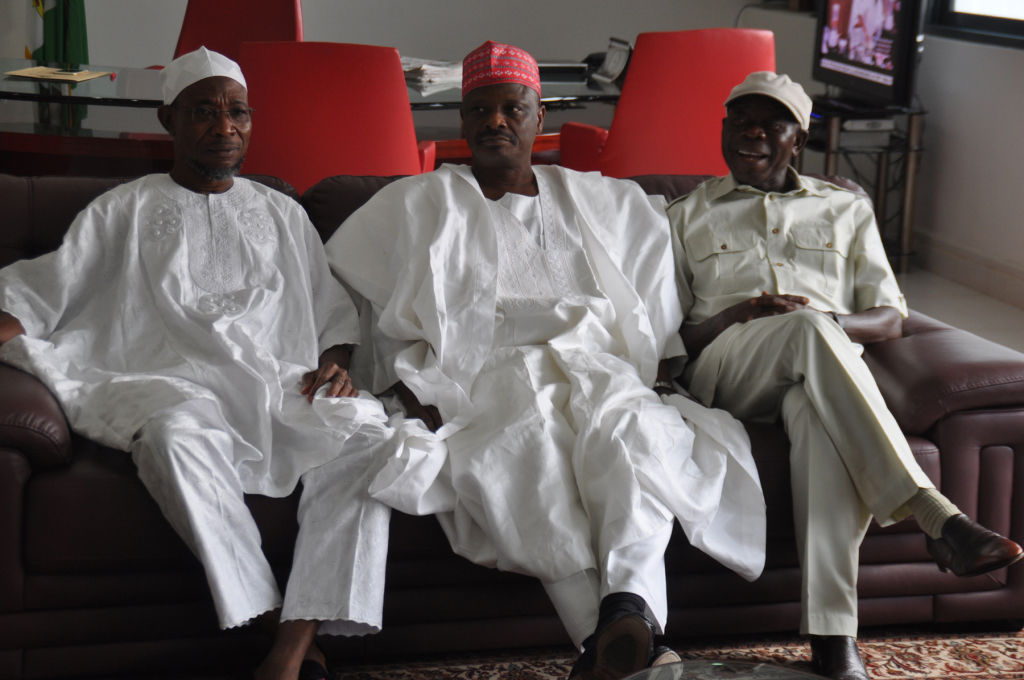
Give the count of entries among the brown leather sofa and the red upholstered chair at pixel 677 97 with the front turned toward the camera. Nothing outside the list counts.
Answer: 1

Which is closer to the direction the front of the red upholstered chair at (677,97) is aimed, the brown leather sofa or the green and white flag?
the green and white flag

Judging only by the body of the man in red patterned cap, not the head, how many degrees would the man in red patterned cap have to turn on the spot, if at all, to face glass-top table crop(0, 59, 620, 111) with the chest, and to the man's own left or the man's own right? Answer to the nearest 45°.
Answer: approximately 135° to the man's own right

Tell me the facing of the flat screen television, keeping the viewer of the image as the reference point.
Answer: facing the viewer and to the left of the viewer

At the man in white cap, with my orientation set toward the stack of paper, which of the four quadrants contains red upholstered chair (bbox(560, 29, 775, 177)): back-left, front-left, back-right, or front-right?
front-right

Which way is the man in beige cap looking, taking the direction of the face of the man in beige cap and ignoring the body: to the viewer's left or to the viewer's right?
to the viewer's left

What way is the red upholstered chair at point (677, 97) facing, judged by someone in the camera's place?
facing away from the viewer and to the left of the viewer

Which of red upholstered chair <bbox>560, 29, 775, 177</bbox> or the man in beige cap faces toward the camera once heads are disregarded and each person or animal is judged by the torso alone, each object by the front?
the man in beige cap

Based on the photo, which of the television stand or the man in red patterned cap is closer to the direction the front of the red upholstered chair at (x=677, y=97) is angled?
the television stand

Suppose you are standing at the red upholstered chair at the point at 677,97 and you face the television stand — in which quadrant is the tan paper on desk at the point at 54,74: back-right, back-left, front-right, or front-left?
back-left

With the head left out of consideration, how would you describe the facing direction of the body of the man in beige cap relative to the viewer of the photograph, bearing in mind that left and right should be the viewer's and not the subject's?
facing the viewer

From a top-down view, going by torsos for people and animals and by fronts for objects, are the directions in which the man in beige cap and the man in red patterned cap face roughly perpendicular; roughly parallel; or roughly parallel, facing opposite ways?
roughly parallel

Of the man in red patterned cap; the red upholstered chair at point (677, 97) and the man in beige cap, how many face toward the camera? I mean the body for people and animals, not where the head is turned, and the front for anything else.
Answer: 2

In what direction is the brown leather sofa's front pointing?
toward the camera
